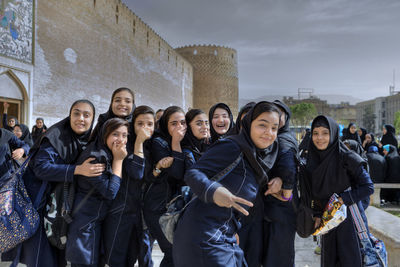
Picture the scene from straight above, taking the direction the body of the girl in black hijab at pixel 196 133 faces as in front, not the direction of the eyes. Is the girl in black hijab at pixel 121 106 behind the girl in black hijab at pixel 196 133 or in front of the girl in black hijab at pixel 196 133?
behind

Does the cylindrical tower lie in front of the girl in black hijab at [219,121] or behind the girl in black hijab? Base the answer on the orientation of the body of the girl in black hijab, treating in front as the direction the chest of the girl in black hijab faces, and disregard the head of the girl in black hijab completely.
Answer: behind

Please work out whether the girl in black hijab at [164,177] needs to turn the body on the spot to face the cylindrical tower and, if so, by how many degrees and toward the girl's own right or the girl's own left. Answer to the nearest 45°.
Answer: approximately 135° to the girl's own left
